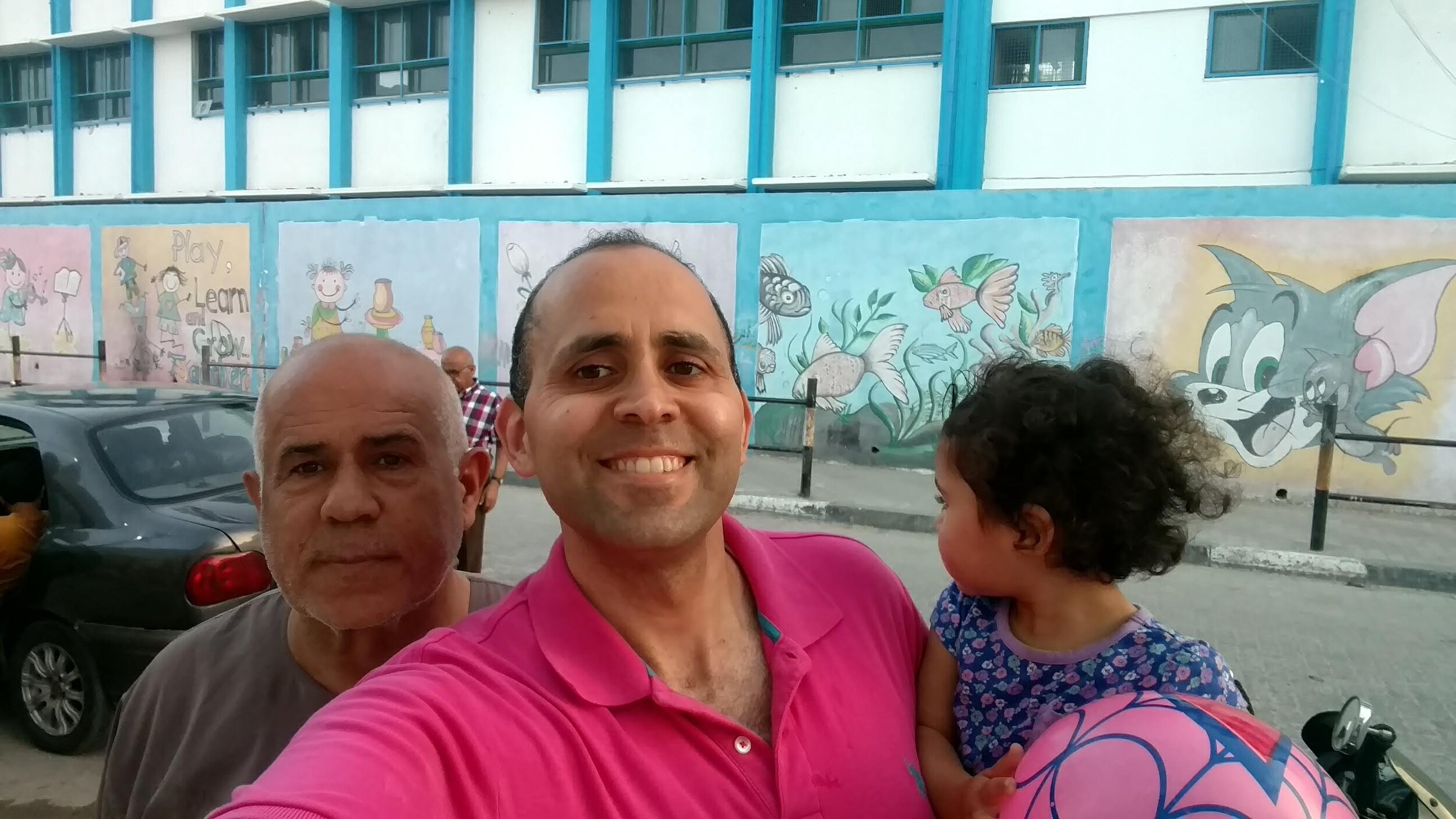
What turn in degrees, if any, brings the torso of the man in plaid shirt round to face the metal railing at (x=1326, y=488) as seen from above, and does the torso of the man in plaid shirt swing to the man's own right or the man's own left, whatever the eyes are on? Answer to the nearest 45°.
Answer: approximately 135° to the man's own left

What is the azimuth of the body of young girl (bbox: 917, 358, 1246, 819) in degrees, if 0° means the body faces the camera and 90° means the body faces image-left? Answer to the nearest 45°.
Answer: approximately 45°

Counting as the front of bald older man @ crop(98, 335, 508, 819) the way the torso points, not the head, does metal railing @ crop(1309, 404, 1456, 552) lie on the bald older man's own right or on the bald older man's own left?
on the bald older man's own left

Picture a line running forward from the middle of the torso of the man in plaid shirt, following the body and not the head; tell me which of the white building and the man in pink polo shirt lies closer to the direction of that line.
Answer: the man in pink polo shirt

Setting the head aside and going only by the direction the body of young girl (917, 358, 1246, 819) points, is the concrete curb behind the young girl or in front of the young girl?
behind
